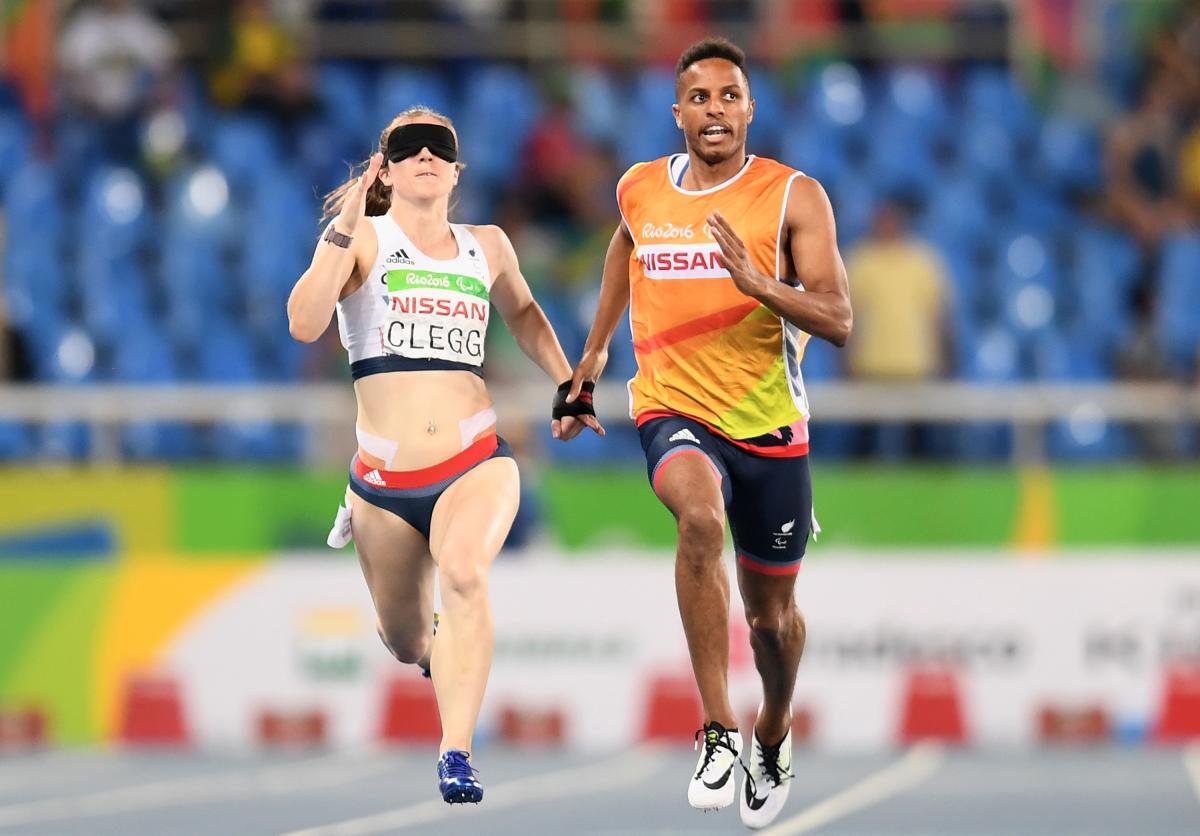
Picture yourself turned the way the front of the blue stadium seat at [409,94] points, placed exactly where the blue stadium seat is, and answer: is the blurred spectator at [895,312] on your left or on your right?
on your left

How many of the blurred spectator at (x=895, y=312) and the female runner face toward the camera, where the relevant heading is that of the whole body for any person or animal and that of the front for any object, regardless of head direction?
2

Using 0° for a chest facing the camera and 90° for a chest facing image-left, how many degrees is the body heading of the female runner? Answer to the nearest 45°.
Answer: approximately 0°

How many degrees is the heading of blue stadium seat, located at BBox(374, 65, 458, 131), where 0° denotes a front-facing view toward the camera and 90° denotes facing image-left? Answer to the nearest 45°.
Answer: approximately 0°

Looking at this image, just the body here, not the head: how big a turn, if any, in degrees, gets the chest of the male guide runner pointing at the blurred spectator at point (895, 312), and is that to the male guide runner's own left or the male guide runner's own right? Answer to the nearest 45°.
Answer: approximately 180°
